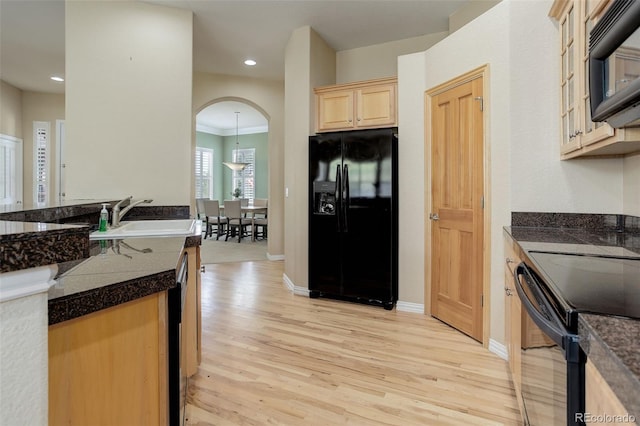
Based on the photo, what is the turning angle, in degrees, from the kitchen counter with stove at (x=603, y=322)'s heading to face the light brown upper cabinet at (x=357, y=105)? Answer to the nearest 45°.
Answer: approximately 90° to its right

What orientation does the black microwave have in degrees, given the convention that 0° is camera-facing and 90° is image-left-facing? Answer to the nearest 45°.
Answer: approximately 45°

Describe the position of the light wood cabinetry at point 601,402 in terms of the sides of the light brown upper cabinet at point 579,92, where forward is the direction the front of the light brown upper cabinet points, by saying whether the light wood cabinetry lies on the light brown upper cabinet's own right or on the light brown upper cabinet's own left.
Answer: on the light brown upper cabinet's own left

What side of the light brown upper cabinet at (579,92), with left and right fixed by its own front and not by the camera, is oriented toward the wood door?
right

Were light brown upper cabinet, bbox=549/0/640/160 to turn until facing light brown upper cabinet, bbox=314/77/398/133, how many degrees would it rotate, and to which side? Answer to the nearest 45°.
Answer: approximately 90° to its right

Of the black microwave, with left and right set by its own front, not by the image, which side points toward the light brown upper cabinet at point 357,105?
right

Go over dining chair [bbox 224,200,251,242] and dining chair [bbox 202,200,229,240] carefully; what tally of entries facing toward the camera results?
0
